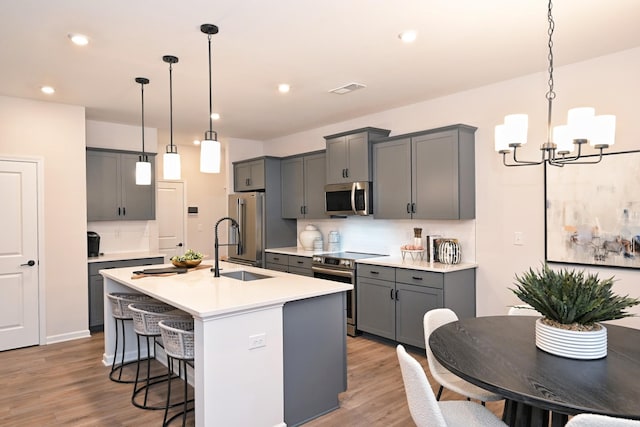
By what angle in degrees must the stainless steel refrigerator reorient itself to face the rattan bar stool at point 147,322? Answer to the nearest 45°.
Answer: approximately 45° to its left

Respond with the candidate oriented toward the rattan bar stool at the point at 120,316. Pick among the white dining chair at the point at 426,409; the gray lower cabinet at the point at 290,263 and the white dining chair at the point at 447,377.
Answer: the gray lower cabinet

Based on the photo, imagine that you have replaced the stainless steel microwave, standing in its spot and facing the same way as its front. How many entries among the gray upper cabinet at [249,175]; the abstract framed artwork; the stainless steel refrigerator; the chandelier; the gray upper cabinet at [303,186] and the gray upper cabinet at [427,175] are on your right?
3

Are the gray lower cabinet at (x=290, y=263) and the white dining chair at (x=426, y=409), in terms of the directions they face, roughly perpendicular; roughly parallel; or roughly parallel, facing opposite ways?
roughly perpendicular

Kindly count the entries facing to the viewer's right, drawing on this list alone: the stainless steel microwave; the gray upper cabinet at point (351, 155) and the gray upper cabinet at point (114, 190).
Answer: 0

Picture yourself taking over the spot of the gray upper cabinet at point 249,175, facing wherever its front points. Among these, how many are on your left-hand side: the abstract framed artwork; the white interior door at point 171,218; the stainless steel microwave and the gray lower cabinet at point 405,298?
3

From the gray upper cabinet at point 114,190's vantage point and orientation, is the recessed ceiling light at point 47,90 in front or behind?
in front

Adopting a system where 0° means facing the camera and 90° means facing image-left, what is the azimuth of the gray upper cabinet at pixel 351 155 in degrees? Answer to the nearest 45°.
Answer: approximately 45°

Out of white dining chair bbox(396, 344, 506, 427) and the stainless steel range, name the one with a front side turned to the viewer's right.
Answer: the white dining chair

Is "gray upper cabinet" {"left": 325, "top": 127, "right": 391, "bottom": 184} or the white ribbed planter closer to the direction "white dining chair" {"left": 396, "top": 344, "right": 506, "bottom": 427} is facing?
the white ribbed planter

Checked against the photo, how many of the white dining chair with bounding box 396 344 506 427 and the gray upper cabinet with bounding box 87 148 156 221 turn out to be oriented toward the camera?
1

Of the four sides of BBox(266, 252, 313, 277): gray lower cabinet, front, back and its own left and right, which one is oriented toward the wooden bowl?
front

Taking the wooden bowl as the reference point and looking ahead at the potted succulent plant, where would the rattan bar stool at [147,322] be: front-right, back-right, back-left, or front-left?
front-right

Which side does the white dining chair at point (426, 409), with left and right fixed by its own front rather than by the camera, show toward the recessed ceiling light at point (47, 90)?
back

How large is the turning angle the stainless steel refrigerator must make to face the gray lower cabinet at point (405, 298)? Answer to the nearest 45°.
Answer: approximately 90° to its left

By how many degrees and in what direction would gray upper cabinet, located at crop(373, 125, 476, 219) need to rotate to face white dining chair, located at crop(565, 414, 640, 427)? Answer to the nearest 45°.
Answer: approximately 45° to its left

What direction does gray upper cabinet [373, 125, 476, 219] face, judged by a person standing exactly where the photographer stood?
facing the viewer and to the left of the viewer

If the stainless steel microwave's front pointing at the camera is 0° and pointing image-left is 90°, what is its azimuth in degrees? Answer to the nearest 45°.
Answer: approximately 45°

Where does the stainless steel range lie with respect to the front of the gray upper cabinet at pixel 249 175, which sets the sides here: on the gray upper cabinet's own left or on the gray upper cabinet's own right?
on the gray upper cabinet's own left
